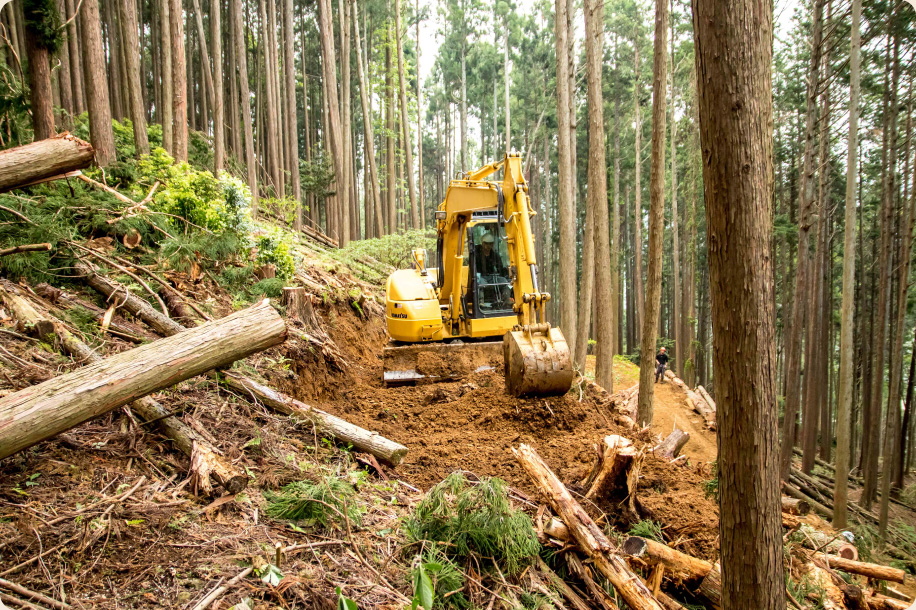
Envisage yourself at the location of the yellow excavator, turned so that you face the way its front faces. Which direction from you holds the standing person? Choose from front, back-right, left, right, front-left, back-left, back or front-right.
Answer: left

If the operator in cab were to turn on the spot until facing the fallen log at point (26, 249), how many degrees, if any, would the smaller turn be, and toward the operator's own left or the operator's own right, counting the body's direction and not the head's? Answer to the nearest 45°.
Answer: approximately 90° to the operator's own right

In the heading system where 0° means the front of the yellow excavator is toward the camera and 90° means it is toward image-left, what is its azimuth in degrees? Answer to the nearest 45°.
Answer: approximately 315°

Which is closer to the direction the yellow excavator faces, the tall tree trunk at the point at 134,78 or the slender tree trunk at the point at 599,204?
the slender tree trunk

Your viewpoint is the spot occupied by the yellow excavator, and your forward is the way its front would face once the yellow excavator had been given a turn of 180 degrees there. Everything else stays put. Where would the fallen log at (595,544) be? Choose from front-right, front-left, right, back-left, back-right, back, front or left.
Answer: back-left

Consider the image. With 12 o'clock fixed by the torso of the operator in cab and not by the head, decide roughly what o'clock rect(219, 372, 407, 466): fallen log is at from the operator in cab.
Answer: The fallen log is roughly at 2 o'clock from the operator in cab.

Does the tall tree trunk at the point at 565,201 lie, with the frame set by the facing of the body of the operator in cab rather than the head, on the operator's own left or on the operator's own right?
on the operator's own left

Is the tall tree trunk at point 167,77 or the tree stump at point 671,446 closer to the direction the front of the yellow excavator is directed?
the tree stump

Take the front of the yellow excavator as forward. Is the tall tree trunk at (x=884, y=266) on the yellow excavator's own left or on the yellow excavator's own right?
on the yellow excavator's own left

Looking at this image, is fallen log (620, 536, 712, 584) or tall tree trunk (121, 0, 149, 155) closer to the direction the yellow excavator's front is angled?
the fallen log

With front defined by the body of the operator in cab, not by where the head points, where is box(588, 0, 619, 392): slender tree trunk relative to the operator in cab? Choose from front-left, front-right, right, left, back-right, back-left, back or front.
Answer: left

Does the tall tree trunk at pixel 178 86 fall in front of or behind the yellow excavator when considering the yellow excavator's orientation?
behind

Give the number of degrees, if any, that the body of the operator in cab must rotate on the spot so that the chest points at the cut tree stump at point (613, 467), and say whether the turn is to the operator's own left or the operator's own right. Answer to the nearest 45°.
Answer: approximately 45° to the operator's own right
